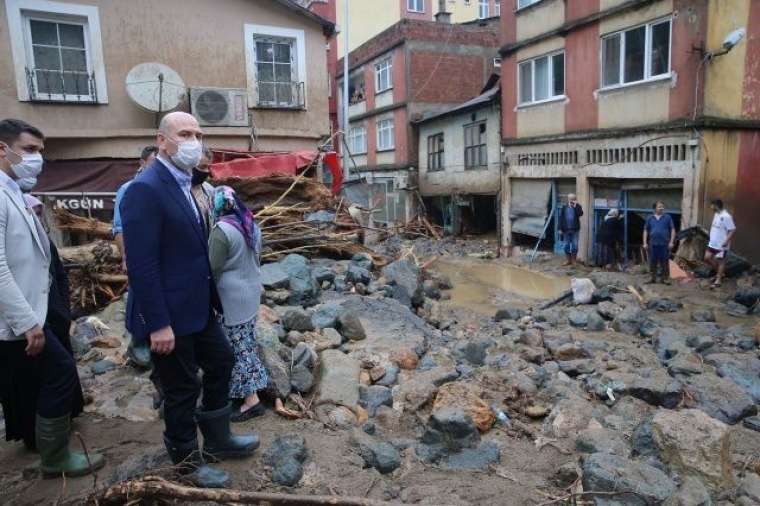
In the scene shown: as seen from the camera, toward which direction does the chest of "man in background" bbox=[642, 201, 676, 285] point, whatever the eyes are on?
toward the camera

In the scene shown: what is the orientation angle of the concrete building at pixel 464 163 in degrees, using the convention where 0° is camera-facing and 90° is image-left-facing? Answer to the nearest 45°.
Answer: approximately 45°

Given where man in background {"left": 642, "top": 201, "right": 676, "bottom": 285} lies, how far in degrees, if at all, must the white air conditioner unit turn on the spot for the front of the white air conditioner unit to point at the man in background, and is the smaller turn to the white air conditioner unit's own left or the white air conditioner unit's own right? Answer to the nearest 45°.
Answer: approximately 90° to the white air conditioner unit's own left

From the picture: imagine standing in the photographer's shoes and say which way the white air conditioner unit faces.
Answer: facing the viewer

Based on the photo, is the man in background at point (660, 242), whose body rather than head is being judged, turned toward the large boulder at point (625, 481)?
yes

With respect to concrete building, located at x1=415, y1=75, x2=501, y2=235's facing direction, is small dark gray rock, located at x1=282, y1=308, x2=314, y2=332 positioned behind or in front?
in front

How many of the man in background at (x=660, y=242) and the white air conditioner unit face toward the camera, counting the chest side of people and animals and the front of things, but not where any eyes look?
2

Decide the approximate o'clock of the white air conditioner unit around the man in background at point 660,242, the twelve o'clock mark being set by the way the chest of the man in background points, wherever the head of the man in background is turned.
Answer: The white air conditioner unit is roughly at 2 o'clock from the man in background.

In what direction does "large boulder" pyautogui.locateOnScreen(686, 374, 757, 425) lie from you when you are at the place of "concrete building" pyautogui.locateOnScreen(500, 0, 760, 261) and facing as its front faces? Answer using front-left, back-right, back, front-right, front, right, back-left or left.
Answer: front-left

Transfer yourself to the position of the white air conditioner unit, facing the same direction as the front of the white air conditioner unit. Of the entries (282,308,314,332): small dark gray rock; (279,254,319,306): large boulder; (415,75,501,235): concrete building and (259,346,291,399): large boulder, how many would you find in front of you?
3

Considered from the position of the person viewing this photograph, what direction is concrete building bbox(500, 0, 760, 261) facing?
facing the viewer and to the left of the viewer

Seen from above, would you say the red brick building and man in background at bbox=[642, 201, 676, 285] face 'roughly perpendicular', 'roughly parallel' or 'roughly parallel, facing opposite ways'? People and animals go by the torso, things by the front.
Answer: roughly parallel

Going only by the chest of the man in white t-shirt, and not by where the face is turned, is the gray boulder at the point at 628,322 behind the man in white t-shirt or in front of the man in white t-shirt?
in front

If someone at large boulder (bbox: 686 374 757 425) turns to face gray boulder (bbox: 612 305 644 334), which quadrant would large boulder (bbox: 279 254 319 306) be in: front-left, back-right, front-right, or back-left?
front-left

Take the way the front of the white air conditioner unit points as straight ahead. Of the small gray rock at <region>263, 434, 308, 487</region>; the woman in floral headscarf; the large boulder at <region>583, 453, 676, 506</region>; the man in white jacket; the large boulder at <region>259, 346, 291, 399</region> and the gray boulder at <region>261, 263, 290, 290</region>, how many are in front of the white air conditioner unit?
6
